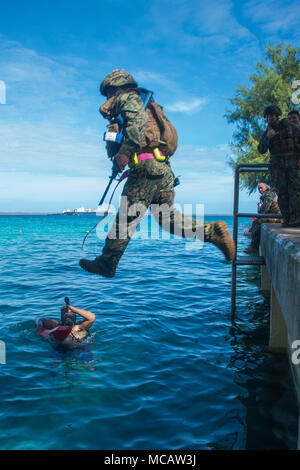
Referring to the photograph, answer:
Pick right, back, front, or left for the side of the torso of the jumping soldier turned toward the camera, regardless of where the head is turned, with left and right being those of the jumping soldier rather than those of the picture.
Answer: left

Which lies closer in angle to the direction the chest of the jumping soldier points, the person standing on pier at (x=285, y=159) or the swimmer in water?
the swimmer in water

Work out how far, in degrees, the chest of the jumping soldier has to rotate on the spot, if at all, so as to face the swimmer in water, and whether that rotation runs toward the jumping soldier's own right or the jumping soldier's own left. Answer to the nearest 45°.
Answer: approximately 45° to the jumping soldier's own right

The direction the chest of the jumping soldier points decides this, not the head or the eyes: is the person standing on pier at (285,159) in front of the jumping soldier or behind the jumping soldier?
behind

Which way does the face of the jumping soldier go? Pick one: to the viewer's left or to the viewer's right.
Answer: to the viewer's left

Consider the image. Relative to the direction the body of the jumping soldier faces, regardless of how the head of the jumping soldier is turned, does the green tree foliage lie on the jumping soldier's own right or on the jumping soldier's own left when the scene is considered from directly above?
on the jumping soldier's own right
